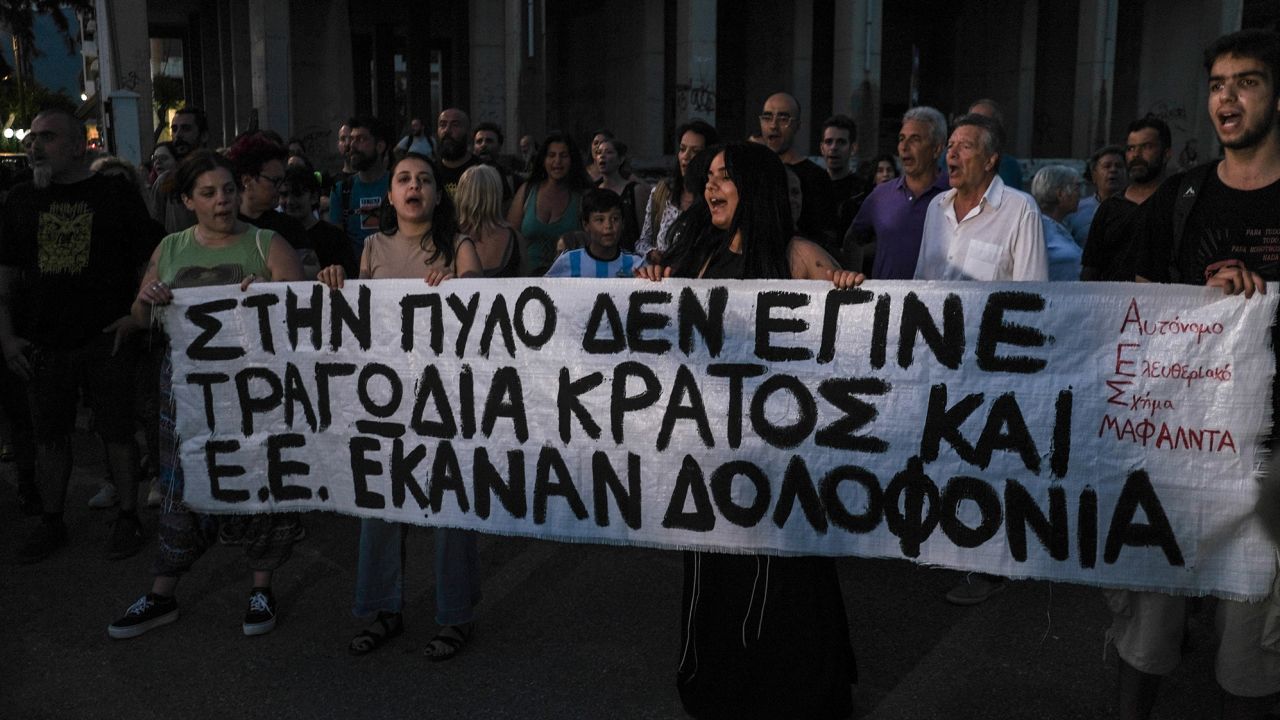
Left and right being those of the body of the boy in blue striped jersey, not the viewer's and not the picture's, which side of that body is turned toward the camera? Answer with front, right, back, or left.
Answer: front

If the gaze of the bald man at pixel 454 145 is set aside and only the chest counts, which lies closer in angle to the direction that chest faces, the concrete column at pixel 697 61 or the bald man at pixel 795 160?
the bald man

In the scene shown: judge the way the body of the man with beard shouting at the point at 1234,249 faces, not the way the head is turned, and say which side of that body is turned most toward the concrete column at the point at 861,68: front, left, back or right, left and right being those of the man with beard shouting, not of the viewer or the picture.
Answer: back

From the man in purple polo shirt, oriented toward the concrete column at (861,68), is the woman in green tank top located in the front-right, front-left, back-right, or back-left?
back-left

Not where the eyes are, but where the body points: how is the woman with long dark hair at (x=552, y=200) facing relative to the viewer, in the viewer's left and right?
facing the viewer

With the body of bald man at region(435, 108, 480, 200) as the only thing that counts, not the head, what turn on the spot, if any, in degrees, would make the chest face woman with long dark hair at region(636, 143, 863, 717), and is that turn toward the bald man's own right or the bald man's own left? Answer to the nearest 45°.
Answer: approximately 45° to the bald man's own left

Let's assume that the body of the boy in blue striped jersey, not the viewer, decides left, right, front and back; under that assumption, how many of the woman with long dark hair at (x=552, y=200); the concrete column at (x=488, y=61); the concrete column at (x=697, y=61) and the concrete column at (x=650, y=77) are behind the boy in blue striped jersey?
4

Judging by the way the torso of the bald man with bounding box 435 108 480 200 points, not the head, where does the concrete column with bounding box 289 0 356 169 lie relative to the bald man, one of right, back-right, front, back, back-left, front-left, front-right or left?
back-right

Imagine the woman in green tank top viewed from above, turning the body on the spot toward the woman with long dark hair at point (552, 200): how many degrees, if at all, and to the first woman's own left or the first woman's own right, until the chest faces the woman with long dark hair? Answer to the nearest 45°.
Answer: approximately 135° to the first woman's own left

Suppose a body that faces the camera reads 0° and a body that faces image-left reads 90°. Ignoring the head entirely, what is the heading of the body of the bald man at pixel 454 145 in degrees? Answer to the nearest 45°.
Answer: approximately 45°

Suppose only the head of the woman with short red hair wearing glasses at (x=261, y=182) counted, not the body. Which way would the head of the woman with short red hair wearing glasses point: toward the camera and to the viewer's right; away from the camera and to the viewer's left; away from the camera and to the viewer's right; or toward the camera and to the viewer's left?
toward the camera and to the viewer's right

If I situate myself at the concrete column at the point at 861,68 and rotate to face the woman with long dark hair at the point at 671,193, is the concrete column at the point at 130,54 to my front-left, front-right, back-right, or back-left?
front-right

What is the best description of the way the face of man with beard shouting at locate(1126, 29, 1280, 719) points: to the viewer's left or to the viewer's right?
to the viewer's left

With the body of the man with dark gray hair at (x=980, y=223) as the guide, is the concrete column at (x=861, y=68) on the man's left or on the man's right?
on the man's right

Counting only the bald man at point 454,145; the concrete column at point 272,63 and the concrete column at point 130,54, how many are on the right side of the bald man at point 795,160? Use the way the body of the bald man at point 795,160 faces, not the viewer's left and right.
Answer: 3
